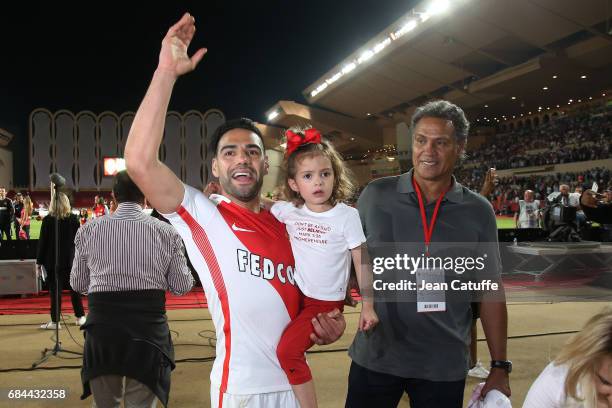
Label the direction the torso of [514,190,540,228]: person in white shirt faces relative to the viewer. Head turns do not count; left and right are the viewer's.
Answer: facing the viewer

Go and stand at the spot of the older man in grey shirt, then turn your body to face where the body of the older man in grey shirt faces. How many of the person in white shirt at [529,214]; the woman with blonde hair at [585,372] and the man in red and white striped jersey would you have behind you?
1

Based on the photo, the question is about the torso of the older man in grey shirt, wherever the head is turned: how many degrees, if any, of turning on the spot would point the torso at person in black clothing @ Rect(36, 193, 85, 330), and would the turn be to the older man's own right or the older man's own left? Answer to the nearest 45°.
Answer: approximately 135° to the older man's own right

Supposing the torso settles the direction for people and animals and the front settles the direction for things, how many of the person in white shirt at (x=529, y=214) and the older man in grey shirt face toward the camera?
2

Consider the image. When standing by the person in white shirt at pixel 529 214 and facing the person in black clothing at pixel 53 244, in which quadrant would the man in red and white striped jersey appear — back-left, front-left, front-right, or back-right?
front-left

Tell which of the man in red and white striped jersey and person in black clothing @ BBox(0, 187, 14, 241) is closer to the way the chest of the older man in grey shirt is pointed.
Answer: the man in red and white striped jersey

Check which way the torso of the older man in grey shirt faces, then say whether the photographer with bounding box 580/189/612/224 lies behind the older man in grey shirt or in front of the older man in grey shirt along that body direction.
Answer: behind

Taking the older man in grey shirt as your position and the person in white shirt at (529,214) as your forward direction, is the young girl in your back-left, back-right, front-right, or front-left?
back-left

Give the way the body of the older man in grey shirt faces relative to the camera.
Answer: toward the camera

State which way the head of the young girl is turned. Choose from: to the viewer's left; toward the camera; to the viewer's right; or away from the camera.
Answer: toward the camera

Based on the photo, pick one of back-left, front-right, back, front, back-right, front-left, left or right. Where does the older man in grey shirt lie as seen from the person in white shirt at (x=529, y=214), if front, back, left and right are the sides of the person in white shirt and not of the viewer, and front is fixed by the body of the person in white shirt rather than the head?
front

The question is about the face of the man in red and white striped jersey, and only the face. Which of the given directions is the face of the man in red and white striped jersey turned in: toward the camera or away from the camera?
toward the camera

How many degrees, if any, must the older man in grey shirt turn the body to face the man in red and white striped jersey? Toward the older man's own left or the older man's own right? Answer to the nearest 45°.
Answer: approximately 45° to the older man's own right

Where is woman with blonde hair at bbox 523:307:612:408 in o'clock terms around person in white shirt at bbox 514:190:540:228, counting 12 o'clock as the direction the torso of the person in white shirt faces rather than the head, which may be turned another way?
The woman with blonde hair is roughly at 12 o'clock from the person in white shirt.

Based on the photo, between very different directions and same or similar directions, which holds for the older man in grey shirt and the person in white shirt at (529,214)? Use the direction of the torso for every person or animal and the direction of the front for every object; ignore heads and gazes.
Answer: same or similar directions

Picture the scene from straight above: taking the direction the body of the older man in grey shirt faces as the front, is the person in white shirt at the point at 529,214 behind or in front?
behind

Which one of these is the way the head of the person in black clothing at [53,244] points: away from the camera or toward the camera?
away from the camera

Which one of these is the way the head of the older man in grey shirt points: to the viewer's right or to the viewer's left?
to the viewer's left

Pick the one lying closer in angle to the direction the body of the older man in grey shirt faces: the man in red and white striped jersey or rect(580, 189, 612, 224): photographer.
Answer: the man in red and white striped jersey
